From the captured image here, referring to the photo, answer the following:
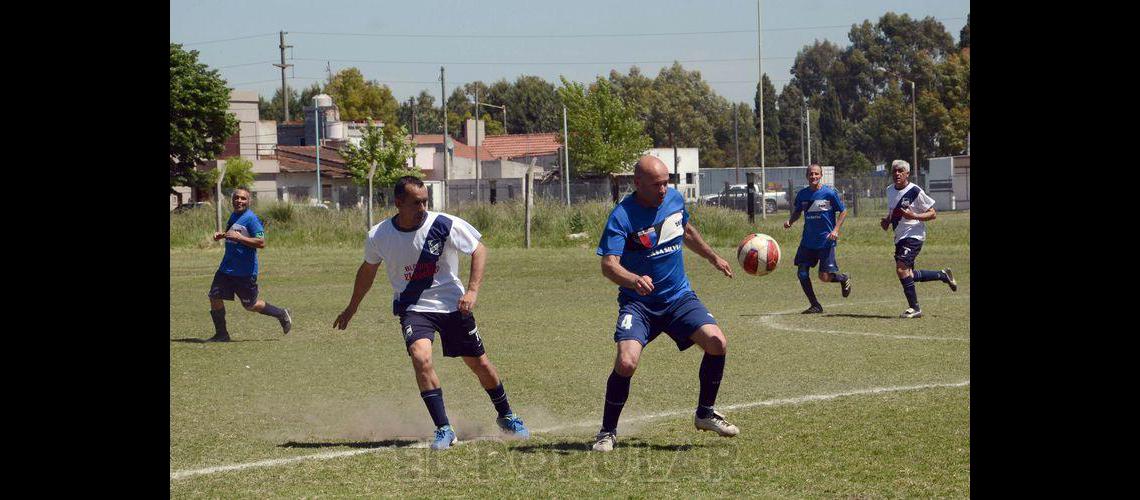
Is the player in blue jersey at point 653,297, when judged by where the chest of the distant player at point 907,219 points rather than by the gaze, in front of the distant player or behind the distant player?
in front

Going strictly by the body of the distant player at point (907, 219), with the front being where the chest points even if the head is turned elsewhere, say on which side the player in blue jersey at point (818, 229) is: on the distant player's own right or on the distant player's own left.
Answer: on the distant player's own right

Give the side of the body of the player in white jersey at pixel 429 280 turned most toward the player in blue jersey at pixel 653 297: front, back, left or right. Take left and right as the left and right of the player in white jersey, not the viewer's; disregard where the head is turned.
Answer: left

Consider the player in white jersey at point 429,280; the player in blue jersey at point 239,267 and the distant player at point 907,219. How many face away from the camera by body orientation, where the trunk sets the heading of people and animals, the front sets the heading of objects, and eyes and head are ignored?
0

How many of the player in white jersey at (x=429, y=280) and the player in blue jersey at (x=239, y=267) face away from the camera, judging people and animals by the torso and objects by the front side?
0

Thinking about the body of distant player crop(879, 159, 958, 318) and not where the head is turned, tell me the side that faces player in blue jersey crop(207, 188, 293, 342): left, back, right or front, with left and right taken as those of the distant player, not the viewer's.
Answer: front

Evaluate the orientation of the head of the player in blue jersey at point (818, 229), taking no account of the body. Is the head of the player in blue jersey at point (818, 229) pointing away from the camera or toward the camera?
toward the camera

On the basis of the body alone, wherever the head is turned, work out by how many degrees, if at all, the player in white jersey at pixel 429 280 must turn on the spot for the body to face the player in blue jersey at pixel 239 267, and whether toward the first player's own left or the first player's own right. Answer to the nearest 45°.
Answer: approximately 180°

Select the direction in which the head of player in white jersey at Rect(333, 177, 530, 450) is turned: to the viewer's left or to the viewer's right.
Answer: to the viewer's right

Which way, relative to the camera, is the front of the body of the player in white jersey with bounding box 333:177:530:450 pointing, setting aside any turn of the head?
toward the camera

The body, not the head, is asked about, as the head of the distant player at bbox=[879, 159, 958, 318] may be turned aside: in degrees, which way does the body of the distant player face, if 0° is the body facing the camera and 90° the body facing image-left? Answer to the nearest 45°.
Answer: approximately 45°
